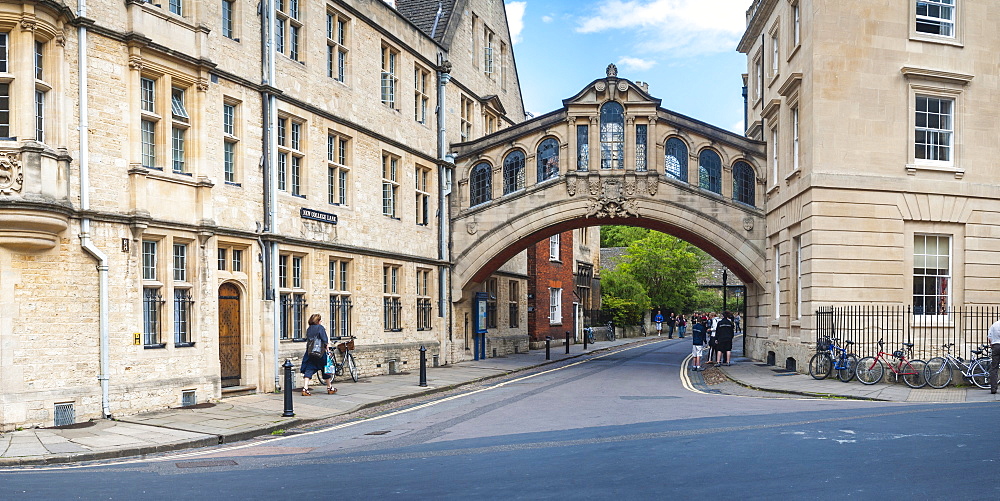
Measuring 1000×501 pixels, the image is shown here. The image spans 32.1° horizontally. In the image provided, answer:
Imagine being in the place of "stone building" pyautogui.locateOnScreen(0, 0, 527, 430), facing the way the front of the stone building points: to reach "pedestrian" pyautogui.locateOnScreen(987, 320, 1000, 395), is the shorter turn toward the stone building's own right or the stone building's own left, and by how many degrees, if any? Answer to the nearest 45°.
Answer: approximately 45° to the stone building's own left

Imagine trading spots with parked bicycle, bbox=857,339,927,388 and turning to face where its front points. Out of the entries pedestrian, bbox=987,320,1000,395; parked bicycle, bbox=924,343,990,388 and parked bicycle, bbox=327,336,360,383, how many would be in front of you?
1

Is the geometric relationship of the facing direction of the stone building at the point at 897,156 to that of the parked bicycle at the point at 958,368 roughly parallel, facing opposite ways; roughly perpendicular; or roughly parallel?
roughly perpendicular

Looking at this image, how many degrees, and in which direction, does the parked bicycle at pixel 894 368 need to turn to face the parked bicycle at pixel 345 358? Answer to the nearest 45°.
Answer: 0° — it already faces it

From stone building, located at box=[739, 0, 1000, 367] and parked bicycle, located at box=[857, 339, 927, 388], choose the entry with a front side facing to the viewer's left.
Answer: the parked bicycle

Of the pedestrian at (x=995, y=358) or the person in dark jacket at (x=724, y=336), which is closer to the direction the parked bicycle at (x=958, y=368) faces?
the person in dark jacket

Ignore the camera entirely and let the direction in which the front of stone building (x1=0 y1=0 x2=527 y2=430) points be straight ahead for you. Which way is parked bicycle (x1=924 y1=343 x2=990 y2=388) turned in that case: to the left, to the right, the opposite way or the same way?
the opposite way

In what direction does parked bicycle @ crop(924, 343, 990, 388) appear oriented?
to the viewer's left

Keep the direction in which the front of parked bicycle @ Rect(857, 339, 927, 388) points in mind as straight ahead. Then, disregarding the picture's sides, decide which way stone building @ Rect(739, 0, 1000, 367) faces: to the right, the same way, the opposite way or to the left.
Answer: to the left

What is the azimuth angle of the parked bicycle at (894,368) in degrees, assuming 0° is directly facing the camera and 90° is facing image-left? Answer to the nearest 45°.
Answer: approximately 90°

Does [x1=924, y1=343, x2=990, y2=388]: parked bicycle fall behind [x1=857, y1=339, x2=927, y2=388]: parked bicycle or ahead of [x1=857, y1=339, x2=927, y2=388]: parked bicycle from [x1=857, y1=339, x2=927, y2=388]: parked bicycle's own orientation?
behind
